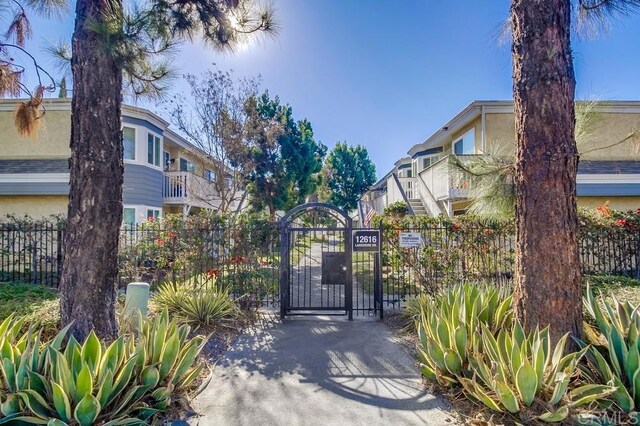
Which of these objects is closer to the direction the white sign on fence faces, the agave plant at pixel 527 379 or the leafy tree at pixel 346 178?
the agave plant

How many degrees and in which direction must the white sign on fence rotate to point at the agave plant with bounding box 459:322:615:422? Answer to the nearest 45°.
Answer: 0° — it already faces it

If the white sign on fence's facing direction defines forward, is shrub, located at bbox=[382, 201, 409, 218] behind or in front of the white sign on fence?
behind

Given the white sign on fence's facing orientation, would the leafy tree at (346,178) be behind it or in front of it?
behind

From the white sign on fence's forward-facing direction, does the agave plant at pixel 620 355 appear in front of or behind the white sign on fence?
in front

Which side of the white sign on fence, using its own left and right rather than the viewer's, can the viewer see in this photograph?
front

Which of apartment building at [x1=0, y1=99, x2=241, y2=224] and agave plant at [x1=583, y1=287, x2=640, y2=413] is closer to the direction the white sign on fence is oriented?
the agave plant

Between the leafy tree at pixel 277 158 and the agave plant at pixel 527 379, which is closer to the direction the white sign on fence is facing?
the agave plant

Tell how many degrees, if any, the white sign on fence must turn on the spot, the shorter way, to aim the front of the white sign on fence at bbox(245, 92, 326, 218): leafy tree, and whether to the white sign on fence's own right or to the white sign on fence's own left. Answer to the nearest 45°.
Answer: approximately 135° to the white sign on fence's own right

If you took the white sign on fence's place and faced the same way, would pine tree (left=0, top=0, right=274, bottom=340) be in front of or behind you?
in front

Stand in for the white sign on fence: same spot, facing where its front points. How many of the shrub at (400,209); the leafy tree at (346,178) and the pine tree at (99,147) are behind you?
2

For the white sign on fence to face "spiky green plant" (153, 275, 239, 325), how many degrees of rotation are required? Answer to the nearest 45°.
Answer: approximately 45° to its right
